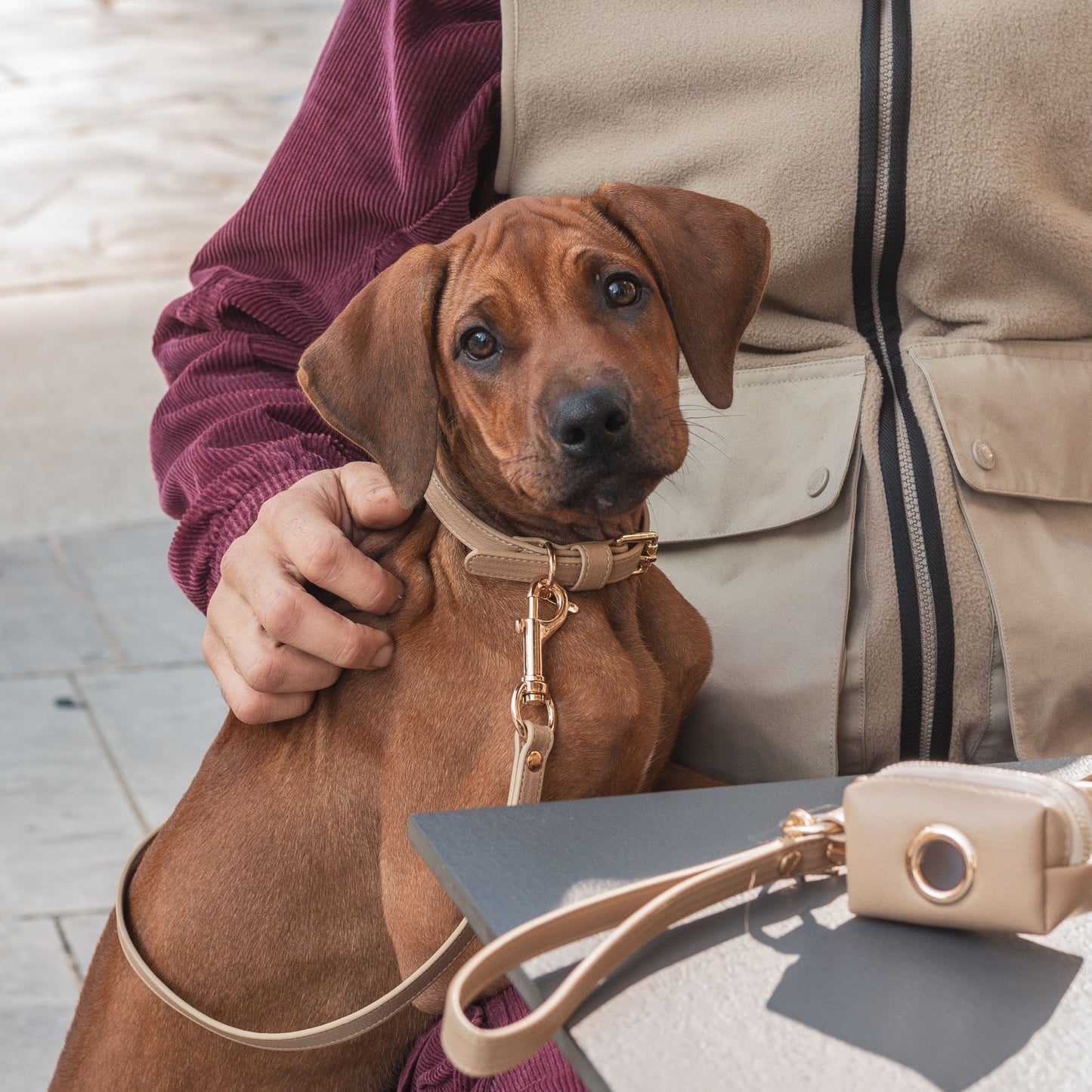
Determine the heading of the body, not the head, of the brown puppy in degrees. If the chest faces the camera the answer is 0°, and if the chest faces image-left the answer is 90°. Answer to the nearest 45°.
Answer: approximately 315°
